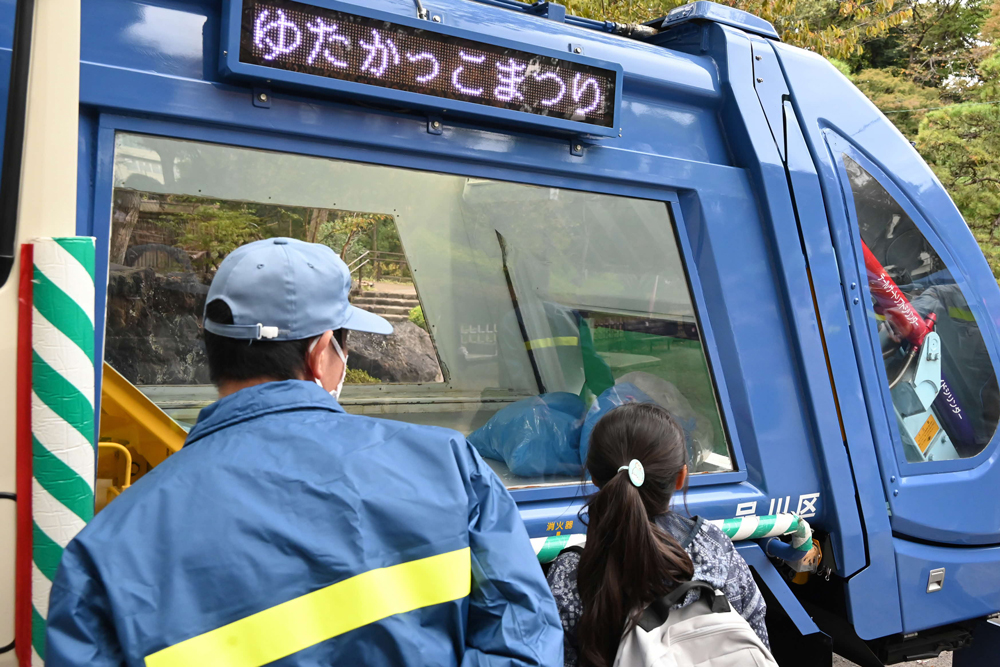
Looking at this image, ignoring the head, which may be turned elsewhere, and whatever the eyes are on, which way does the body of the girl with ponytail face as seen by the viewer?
away from the camera

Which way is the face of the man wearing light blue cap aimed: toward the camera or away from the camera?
away from the camera

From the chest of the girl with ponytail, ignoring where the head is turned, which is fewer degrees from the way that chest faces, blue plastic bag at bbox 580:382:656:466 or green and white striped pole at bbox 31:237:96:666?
the blue plastic bag

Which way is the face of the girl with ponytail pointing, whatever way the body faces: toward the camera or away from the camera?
away from the camera

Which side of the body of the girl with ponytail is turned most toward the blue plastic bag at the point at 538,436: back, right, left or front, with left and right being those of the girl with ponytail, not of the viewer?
front

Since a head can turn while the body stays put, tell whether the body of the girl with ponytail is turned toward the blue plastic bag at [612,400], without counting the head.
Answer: yes
